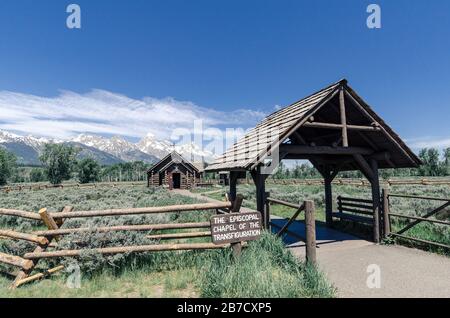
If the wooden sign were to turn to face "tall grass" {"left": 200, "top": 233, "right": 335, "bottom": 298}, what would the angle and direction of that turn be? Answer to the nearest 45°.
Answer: approximately 45° to its left

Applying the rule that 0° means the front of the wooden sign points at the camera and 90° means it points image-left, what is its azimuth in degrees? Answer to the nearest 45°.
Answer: approximately 0°
